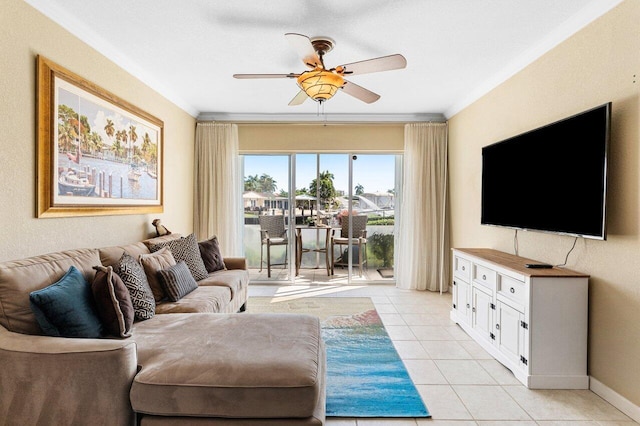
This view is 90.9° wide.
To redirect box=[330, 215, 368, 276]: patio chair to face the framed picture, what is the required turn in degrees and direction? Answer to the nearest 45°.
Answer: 0° — it already faces it

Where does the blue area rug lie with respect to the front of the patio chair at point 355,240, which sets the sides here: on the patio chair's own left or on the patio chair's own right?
on the patio chair's own left

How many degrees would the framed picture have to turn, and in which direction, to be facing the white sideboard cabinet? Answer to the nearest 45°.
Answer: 0° — it already faces it

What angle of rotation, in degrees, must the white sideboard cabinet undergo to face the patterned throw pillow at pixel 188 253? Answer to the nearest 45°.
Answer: approximately 45° to its right

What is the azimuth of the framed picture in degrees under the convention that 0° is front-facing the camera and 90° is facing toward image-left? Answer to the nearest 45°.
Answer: approximately 315°

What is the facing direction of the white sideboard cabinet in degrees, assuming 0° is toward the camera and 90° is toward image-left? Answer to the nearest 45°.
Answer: approximately 45°

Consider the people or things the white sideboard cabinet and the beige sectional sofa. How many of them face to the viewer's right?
1

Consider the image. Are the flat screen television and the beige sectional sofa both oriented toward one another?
yes

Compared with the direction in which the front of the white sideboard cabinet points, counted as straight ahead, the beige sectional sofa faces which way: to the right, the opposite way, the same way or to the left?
the opposite way

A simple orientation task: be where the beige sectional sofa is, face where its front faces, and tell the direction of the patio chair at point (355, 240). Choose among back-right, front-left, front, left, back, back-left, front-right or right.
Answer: front-left

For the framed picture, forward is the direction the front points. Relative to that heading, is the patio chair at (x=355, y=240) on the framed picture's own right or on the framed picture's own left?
on the framed picture's own left

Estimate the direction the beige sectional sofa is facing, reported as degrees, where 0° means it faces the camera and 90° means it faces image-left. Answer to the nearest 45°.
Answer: approximately 270°
